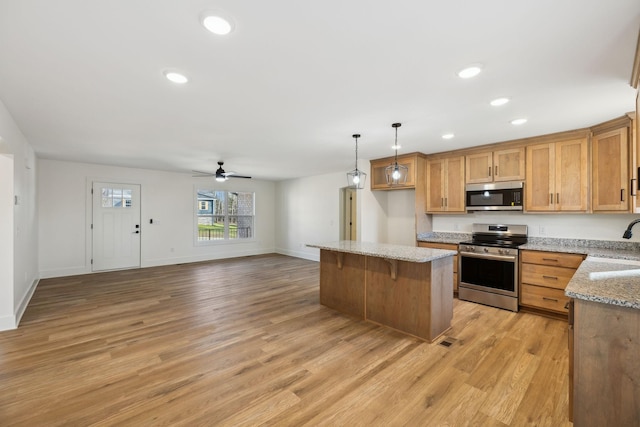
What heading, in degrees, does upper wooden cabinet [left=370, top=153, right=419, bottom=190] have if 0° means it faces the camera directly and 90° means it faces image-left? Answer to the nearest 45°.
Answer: approximately 45°

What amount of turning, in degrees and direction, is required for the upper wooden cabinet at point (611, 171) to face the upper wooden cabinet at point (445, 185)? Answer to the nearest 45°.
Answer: approximately 45° to its right

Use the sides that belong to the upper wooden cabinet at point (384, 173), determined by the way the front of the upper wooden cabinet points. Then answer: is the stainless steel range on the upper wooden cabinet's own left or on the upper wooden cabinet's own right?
on the upper wooden cabinet's own left

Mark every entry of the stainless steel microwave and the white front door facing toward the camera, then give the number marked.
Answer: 2
